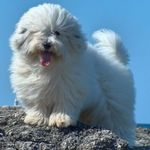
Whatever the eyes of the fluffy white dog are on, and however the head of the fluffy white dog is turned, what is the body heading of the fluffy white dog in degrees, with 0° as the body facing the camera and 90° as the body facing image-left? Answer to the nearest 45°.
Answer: approximately 45°
